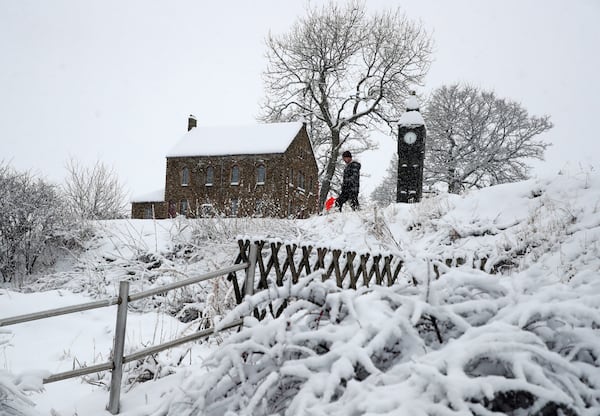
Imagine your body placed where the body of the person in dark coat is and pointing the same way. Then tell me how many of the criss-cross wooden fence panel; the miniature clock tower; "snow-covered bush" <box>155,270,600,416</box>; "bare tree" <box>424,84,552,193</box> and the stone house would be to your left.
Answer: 2

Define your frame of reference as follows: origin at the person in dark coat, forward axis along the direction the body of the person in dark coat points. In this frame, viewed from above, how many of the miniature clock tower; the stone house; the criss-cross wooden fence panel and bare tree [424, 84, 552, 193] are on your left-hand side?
1
